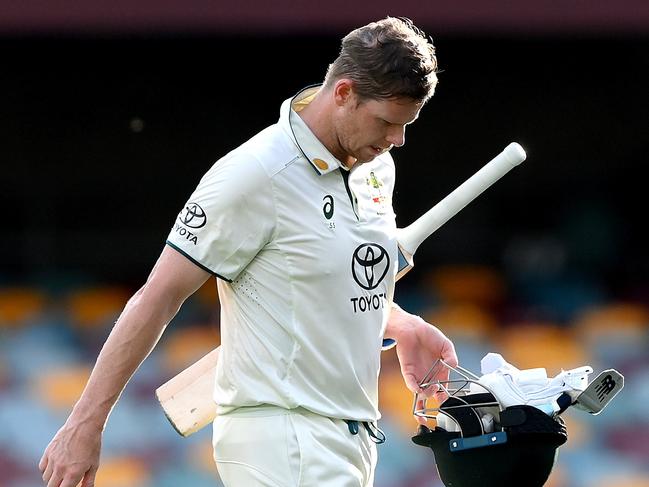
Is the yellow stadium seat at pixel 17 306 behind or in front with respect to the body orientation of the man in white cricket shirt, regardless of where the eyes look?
behind

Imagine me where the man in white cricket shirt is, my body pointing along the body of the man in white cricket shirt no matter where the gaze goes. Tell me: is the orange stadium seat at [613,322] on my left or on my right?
on my left

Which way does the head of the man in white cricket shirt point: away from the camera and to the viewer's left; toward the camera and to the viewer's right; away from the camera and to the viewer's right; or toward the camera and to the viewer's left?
toward the camera and to the viewer's right

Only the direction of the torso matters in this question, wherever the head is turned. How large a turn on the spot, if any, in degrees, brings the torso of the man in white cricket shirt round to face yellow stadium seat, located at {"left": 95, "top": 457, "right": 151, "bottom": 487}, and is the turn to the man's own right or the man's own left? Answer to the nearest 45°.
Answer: approximately 135° to the man's own left

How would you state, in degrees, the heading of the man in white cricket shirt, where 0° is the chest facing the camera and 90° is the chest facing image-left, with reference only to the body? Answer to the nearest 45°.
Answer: approximately 315°

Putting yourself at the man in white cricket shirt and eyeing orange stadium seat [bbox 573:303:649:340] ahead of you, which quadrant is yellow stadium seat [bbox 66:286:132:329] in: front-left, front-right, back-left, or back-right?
front-left

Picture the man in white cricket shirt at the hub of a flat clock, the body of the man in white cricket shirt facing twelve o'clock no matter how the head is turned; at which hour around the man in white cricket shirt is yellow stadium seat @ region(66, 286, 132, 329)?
The yellow stadium seat is roughly at 7 o'clock from the man in white cricket shirt.
